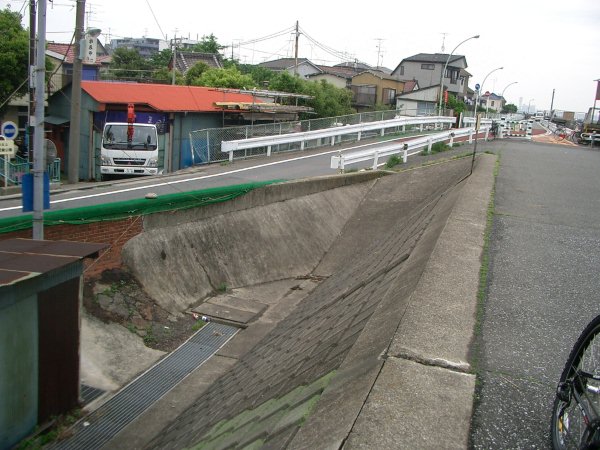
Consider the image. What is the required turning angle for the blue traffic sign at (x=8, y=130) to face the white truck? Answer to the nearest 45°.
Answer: approximately 135° to its left

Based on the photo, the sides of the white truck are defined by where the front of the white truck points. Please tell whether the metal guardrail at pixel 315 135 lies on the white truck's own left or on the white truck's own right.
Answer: on the white truck's own left

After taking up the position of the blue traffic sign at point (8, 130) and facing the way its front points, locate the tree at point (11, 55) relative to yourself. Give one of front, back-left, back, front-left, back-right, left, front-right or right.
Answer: back

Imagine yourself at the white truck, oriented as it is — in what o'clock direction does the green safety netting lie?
The green safety netting is roughly at 12 o'clock from the white truck.

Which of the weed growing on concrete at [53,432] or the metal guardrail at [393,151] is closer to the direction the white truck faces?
the weed growing on concrete

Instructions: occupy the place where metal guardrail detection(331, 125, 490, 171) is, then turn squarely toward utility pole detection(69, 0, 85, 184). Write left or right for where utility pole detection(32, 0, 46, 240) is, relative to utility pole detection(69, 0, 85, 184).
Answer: left

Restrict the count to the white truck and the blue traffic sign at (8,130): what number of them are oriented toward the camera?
2

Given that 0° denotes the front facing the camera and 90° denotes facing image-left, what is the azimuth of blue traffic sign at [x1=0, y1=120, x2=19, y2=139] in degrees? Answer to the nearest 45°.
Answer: approximately 0°

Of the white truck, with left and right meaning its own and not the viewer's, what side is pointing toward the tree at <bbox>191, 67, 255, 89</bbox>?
back

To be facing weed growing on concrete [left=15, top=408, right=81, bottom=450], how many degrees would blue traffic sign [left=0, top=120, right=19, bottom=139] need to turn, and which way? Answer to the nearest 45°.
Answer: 0° — it already faces it
